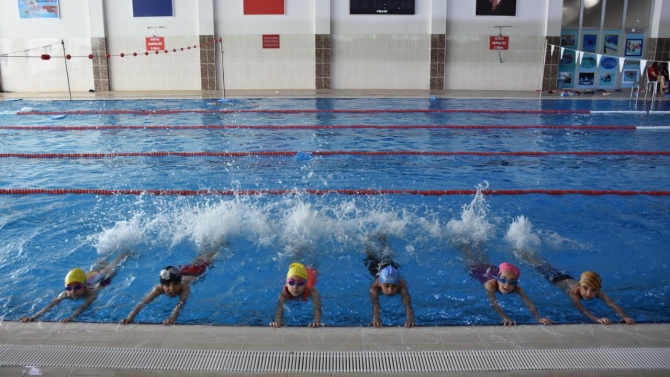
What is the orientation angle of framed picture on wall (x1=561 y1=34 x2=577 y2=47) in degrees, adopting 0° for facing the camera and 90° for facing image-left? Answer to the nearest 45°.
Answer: approximately 0°

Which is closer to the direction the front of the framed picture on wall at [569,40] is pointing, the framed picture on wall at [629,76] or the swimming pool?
the swimming pool

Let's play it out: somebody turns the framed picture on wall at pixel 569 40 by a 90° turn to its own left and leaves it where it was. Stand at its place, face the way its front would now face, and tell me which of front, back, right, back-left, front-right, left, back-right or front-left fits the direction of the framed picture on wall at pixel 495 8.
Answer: back-right

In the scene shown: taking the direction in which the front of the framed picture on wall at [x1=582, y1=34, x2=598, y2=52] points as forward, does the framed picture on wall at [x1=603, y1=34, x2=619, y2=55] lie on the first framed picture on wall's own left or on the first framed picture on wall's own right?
on the first framed picture on wall's own left

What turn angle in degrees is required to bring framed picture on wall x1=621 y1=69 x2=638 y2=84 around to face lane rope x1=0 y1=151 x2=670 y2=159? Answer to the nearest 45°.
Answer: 0° — it already faces it

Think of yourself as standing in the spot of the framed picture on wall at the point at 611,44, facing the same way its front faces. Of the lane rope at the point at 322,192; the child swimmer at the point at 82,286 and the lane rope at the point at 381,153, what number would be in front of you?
3

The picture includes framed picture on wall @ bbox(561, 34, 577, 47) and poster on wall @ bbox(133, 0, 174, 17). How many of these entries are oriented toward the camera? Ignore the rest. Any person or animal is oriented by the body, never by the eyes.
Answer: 2
